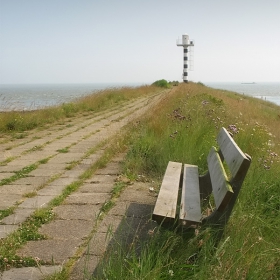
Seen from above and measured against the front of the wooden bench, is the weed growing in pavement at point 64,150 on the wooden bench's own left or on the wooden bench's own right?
on the wooden bench's own right

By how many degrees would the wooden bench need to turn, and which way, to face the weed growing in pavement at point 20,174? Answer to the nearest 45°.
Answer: approximately 45° to its right

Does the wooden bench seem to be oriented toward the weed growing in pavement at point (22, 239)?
yes

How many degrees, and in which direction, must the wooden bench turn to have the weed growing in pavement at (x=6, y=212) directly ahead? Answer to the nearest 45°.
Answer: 0° — it already faces it

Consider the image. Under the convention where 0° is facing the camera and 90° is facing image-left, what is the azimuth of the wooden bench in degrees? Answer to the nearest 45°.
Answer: approximately 90°

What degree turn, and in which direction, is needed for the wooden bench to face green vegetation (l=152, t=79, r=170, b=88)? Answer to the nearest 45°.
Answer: approximately 90° to its right
